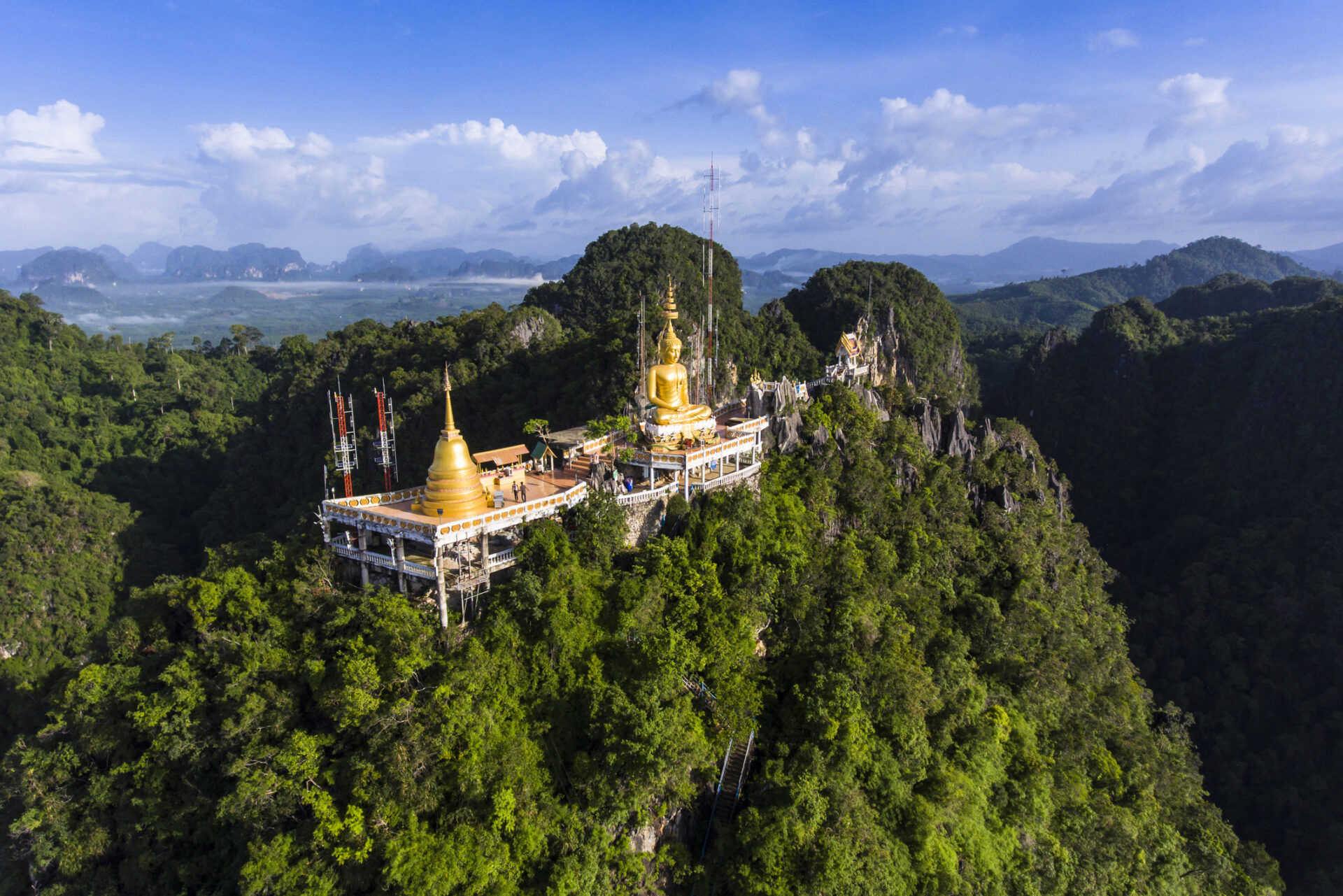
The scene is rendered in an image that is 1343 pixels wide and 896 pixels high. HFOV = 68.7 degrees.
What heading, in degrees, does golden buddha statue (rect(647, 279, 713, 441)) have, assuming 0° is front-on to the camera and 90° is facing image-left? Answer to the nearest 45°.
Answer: approximately 315°

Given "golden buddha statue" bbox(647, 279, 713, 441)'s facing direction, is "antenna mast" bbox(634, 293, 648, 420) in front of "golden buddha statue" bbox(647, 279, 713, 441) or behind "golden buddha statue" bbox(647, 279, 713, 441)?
behind

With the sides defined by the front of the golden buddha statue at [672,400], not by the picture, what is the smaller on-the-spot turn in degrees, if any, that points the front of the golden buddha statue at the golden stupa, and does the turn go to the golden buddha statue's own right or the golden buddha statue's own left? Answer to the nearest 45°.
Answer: approximately 90° to the golden buddha statue's own right
